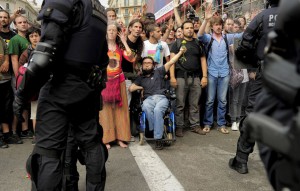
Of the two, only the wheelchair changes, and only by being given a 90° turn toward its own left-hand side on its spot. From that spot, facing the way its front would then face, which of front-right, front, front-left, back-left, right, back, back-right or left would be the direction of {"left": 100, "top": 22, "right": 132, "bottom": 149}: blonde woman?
back

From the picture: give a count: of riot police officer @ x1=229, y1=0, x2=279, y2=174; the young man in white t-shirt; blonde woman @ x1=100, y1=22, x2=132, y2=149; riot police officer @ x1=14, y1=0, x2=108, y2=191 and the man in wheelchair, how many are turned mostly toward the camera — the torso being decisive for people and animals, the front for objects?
3

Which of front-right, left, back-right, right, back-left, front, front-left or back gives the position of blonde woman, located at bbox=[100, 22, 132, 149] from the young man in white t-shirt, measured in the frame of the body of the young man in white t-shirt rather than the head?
front-right

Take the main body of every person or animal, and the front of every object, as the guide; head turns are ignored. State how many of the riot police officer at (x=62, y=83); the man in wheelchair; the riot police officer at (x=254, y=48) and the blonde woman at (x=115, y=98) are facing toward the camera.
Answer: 2

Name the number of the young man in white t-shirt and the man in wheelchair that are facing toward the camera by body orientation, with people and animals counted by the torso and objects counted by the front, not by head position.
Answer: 2

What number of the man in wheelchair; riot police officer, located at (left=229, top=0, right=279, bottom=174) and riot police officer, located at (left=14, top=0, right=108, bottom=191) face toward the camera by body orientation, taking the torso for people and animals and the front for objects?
1

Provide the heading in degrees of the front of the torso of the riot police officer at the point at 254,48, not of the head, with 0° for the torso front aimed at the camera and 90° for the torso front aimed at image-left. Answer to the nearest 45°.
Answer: approximately 135°

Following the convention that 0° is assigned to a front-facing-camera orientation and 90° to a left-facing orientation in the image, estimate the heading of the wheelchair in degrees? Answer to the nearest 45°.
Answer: approximately 0°

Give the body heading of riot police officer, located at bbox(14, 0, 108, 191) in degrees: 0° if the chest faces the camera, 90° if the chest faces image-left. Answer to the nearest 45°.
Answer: approximately 135°

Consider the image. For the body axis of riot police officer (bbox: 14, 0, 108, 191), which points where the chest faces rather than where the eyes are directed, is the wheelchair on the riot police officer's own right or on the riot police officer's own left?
on the riot police officer's own right

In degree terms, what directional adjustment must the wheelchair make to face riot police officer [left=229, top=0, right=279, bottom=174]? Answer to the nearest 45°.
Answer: approximately 45° to its left

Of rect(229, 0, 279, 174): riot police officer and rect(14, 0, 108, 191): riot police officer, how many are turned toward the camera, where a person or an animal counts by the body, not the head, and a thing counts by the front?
0
